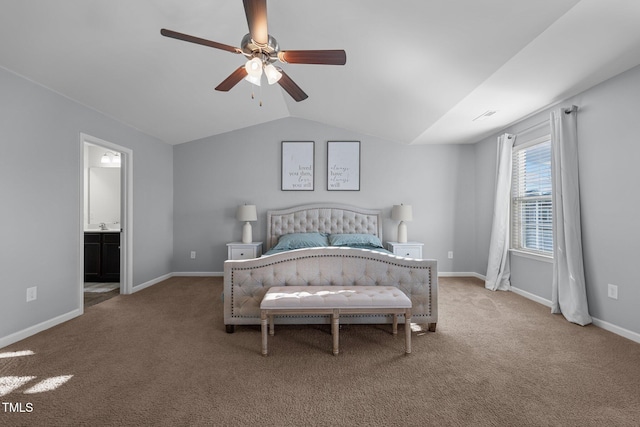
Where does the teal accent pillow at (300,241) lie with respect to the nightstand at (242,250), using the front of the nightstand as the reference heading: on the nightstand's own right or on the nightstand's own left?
on the nightstand's own left

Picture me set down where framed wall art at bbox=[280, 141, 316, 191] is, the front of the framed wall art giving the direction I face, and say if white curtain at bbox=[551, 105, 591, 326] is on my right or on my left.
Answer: on my left

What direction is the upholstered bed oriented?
toward the camera

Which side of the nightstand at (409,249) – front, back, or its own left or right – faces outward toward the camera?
front

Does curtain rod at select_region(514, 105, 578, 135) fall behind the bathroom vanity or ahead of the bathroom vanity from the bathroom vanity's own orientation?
ahead

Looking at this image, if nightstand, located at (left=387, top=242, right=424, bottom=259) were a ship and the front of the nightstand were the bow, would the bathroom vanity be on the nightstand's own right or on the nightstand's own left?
on the nightstand's own right

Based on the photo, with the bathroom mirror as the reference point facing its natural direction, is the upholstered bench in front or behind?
in front

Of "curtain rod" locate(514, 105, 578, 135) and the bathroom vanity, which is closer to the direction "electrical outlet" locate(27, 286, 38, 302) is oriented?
the curtain rod
